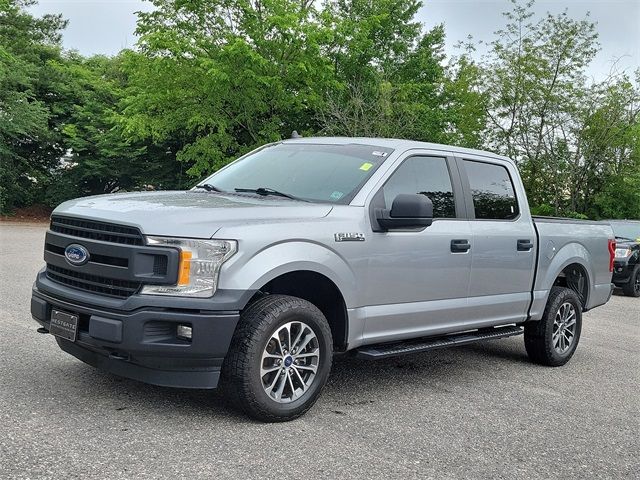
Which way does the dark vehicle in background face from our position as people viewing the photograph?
facing the viewer and to the left of the viewer

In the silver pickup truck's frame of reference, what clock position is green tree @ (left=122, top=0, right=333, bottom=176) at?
The green tree is roughly at 4 o'clock from the silver pickup truck.

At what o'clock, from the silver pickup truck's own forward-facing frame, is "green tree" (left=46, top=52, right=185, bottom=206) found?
The green tree is roughly at 4 o'clock from the silver pickup truck.

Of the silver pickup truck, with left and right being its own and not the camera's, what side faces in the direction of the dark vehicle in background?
back

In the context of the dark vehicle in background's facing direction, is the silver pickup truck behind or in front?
in front

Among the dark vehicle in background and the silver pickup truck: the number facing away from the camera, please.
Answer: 0

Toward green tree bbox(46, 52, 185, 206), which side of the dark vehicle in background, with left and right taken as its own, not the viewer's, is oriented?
right

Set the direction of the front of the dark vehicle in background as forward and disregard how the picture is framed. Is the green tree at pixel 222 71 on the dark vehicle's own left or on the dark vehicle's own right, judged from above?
on the dark vehicle's own right

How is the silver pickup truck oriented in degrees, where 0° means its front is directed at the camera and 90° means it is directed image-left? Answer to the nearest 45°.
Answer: approximately 45°
